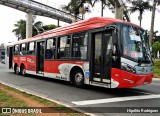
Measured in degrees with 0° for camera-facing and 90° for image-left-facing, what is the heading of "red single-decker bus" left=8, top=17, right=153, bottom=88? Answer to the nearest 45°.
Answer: approximately 315°

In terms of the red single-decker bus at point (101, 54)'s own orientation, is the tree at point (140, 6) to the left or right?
on its left
